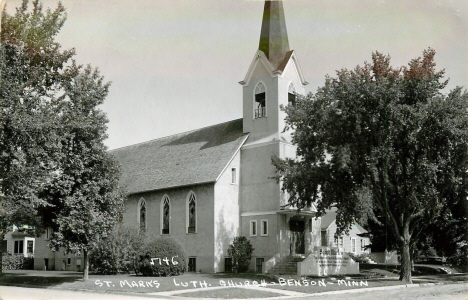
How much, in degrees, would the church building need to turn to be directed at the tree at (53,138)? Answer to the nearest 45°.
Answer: approximately 90° to its right

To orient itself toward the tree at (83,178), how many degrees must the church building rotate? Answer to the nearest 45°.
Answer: approximately 90° to its right

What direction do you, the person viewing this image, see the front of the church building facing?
facing the viewer and to the right of the viewer

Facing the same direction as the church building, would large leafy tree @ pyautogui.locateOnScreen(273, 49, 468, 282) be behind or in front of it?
in front

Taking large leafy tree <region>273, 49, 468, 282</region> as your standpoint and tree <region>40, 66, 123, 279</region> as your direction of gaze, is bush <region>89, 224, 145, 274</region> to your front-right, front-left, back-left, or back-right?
front-right

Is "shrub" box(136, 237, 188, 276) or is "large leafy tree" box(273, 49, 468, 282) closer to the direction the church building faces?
the large leafy tree

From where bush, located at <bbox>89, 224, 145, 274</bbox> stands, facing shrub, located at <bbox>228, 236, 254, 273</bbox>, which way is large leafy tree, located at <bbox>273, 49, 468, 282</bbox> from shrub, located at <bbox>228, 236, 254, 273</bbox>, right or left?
right

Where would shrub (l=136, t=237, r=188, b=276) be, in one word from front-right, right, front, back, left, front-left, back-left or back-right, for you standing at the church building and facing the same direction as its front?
right
